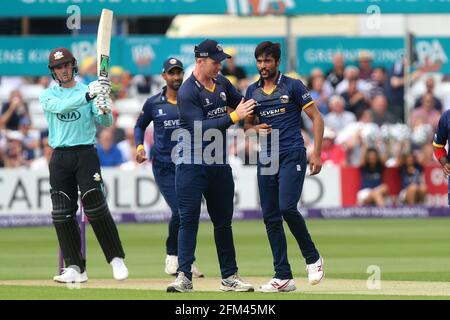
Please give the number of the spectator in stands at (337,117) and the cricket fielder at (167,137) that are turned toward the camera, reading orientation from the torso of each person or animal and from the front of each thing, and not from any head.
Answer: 2

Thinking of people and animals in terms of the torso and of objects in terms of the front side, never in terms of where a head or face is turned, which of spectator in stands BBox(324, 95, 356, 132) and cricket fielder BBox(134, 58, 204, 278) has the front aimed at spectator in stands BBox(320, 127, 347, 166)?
spectator in stands BBox(324, 95, 356, 132)

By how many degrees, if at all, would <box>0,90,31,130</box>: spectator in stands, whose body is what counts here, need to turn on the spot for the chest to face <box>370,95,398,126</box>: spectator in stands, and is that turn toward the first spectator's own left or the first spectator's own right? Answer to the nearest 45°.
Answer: approximately 90° to the first spectator's own left
